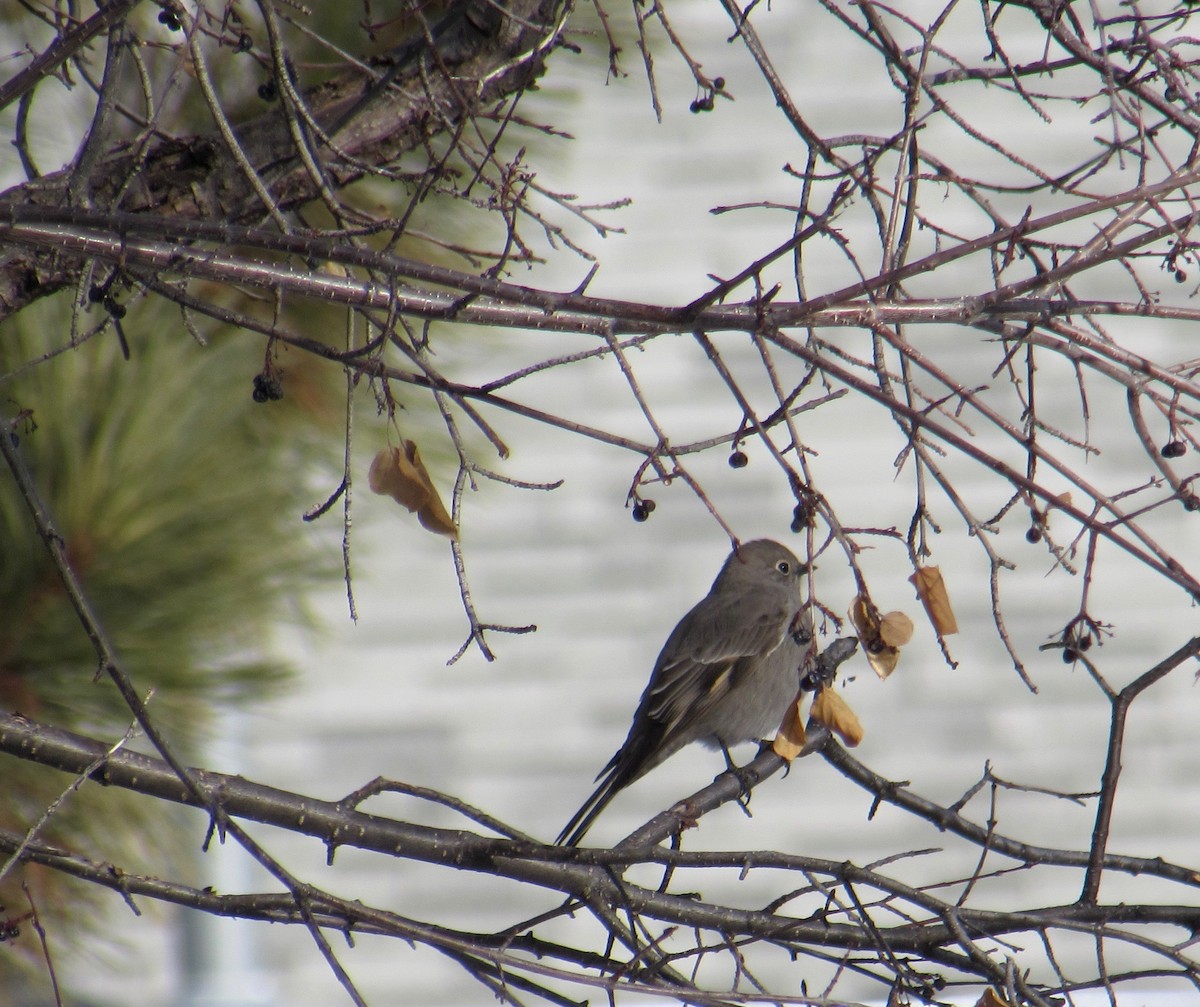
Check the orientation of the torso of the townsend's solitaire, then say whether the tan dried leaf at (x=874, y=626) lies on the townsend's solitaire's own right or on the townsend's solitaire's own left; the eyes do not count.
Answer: on the townsend's solitaire's own right

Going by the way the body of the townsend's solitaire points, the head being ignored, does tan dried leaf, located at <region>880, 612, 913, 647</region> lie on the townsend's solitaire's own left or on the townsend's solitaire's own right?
on the townsend's solitaire's own right

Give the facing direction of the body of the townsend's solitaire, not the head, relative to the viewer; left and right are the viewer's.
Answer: facing to the right of the viewer

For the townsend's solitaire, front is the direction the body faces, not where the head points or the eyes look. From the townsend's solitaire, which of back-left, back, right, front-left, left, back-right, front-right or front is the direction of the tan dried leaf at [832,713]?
front
